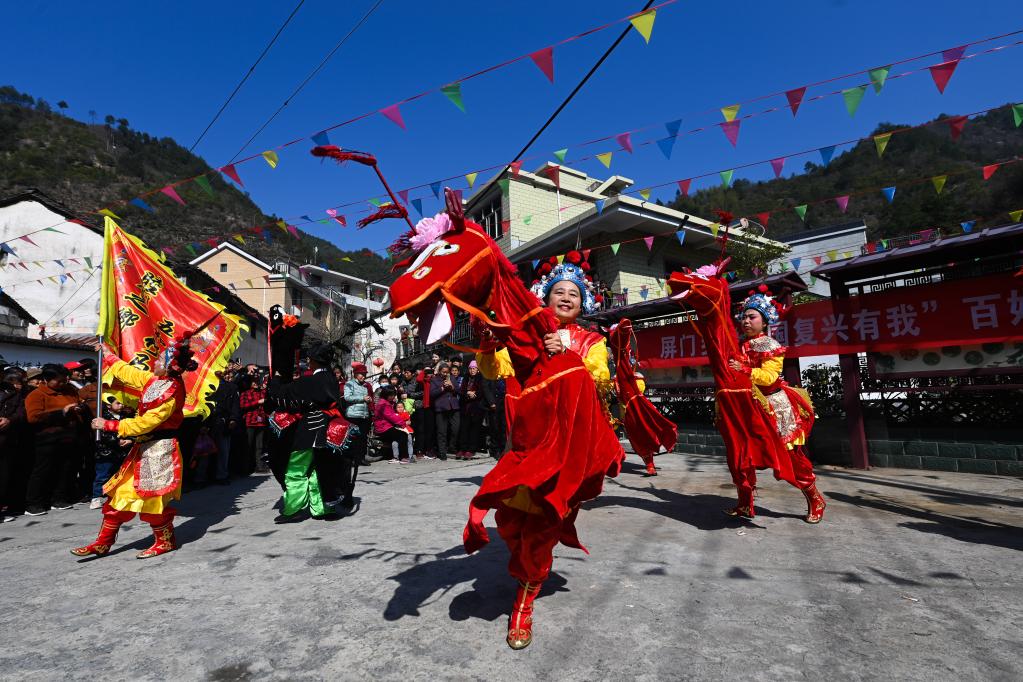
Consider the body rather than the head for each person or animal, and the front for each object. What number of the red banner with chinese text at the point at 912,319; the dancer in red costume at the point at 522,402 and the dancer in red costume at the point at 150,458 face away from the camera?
0

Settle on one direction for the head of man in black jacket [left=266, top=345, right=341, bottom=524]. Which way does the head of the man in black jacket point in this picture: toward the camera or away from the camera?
away from the camera

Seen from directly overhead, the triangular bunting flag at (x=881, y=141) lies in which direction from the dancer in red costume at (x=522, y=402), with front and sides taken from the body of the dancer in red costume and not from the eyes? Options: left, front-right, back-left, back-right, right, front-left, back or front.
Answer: back

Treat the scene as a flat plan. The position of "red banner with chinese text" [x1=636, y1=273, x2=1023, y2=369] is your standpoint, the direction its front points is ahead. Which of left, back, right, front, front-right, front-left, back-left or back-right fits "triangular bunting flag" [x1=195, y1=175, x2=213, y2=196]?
front

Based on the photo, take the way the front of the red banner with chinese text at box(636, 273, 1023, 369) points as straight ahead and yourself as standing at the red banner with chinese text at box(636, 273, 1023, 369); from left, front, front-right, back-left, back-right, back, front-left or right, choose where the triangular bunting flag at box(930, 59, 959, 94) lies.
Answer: front-left

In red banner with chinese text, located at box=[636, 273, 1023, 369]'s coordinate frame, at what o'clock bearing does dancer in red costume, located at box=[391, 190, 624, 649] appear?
The dancer in red costume is roughly at 11 o'clock from the red banner with chinese text.

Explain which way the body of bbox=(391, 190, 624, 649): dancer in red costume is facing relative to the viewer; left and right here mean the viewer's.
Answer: facing the viewer and to the left of the viewer
